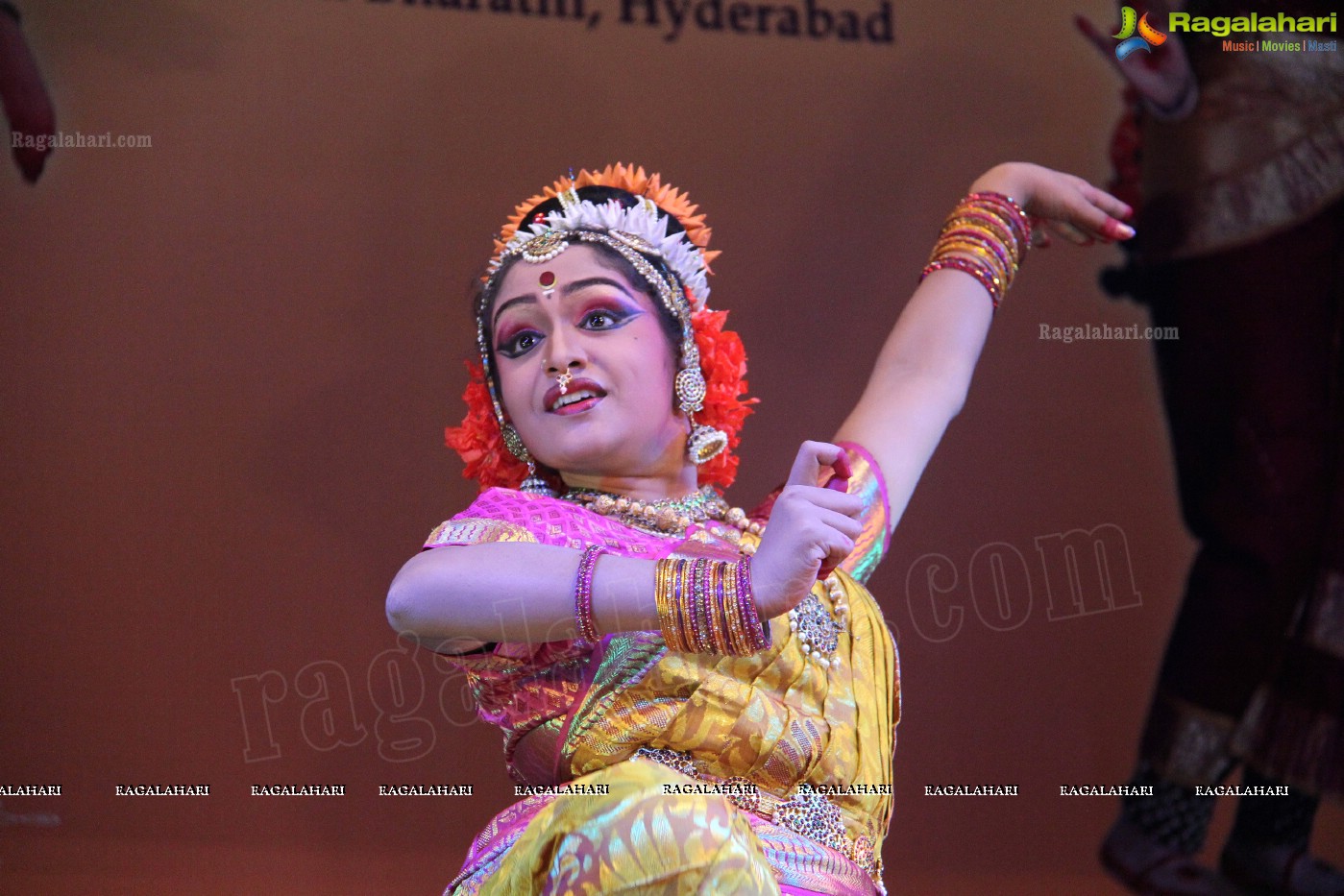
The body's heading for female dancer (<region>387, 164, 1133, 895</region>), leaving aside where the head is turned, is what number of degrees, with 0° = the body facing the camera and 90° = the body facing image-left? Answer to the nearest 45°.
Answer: approximately 315°

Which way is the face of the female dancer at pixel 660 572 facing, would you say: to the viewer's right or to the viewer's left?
to the viewer's left
